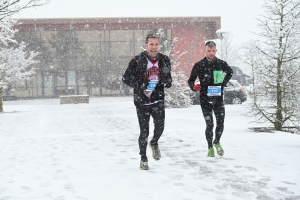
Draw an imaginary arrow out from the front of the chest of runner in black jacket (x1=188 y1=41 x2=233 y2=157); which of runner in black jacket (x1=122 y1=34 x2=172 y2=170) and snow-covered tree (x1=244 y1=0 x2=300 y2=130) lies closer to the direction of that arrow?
the runner in black jacket

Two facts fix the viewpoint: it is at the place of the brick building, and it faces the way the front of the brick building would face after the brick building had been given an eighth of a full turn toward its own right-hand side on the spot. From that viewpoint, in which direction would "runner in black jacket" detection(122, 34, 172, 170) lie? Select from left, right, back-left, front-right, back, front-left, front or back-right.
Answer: front-left

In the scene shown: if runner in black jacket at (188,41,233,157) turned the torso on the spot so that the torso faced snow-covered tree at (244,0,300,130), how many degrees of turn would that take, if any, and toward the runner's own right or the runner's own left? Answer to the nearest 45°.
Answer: approximately 135° to the runner's own left

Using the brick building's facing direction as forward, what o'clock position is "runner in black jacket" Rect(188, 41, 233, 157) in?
The runner in black jacket is roughly at 12 o'clock from the brick building.

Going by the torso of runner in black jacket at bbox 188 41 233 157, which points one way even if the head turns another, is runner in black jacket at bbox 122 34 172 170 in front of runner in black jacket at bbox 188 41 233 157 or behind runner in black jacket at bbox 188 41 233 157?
in front

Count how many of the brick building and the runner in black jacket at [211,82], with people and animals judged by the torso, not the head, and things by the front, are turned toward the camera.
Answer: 2
